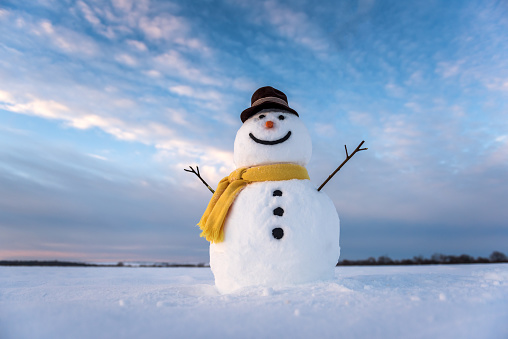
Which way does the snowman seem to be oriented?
toward the camera
